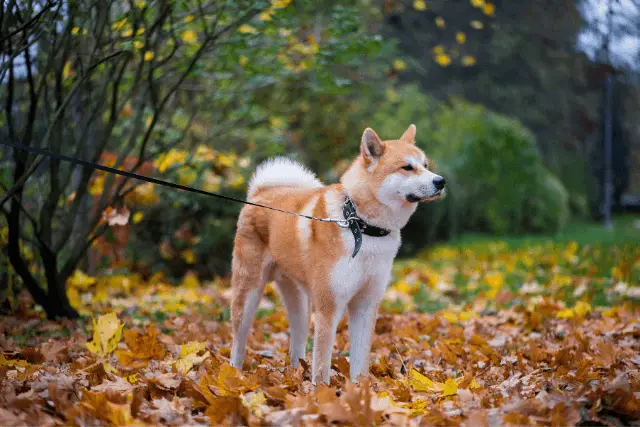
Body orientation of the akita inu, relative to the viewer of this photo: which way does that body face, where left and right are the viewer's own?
facing the viewer and to the right of the viewer

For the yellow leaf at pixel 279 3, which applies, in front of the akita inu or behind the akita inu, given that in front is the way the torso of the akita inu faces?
behind

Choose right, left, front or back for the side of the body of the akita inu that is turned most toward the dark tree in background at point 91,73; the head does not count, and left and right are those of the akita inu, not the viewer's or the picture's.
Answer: back

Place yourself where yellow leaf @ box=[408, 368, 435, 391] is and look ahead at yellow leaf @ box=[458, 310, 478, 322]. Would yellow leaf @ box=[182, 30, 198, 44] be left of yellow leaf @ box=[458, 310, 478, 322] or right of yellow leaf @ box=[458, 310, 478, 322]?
left

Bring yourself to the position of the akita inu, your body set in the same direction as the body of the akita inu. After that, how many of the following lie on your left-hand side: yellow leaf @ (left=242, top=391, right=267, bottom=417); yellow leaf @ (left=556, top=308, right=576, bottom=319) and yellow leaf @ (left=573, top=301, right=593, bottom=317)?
2

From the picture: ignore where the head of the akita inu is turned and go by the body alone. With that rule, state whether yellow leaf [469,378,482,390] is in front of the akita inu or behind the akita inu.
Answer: in front

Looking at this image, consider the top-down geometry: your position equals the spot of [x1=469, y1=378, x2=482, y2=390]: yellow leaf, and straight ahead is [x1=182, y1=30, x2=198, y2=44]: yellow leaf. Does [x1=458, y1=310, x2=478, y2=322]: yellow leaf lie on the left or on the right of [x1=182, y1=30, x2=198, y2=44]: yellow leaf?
right

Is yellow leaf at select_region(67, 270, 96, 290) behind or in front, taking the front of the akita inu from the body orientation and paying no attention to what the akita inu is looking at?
behind

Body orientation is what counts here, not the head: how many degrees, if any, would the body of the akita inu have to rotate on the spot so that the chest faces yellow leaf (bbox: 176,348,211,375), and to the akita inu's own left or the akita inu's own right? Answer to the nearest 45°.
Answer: approximately 135° to the akita inu's own right

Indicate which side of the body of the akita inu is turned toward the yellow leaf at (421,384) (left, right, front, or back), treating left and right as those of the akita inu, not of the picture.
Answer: front
